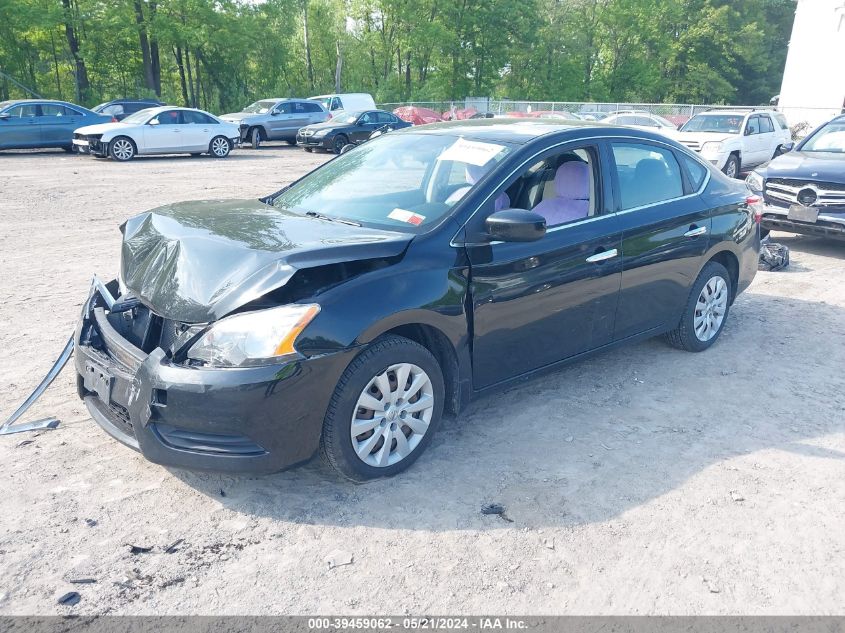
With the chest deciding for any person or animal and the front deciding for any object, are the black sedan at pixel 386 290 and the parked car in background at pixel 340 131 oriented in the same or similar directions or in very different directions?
same or similar directions

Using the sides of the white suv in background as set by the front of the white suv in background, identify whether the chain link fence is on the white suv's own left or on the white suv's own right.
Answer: on the white suv's own right

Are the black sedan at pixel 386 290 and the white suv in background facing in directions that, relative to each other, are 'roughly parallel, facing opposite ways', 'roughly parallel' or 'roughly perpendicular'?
roughly parallel

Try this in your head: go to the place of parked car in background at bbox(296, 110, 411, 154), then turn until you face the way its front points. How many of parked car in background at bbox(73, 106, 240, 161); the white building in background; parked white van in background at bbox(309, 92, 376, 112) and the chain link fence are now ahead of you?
1

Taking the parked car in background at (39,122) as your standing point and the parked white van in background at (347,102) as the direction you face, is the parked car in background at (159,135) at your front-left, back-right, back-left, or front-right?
front-right

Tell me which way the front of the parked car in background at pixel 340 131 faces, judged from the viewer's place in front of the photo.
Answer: facing the viewer and to the left of the viewer

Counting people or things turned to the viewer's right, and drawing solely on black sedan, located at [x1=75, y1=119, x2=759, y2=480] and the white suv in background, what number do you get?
0

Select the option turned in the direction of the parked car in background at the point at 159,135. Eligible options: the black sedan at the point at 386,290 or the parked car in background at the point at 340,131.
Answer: the parked car in background at the point at 340,131

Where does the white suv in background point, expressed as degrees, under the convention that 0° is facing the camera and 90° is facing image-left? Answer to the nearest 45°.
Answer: approximately 45°

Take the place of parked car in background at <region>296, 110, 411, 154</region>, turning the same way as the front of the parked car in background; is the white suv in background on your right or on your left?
on your left

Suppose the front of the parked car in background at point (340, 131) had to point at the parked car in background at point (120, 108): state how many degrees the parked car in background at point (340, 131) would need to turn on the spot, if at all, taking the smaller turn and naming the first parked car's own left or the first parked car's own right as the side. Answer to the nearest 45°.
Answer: approximately 45° to the first parked car's own right

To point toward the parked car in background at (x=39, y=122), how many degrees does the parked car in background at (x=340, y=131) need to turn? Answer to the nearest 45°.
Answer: approximately 45° to its right

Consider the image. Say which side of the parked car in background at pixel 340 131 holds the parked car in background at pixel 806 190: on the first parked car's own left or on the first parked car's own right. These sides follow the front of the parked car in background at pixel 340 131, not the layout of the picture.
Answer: on the first parked car's own left
